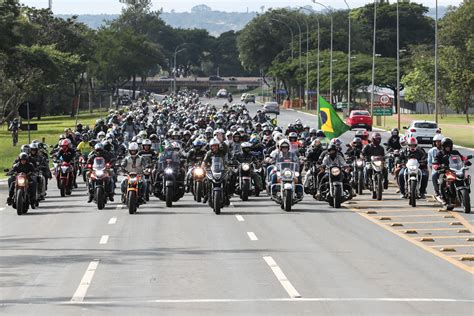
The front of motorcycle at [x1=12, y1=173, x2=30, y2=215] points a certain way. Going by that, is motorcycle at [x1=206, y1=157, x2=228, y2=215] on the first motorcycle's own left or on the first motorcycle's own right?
on the first motorcycle's own left

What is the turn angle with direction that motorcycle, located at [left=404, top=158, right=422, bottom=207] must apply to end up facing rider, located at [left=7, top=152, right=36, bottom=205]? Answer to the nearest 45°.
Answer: approximately 90° to its right

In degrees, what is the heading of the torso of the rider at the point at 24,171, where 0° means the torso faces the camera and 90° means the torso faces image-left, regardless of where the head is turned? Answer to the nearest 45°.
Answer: approximately 0°

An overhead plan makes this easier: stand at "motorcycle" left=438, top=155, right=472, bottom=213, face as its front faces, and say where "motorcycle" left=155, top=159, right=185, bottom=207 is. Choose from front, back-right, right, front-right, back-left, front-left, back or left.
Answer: back-right

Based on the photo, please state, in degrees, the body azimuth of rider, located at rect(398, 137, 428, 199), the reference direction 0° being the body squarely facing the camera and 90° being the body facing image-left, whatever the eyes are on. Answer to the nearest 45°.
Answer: approximately 0°
